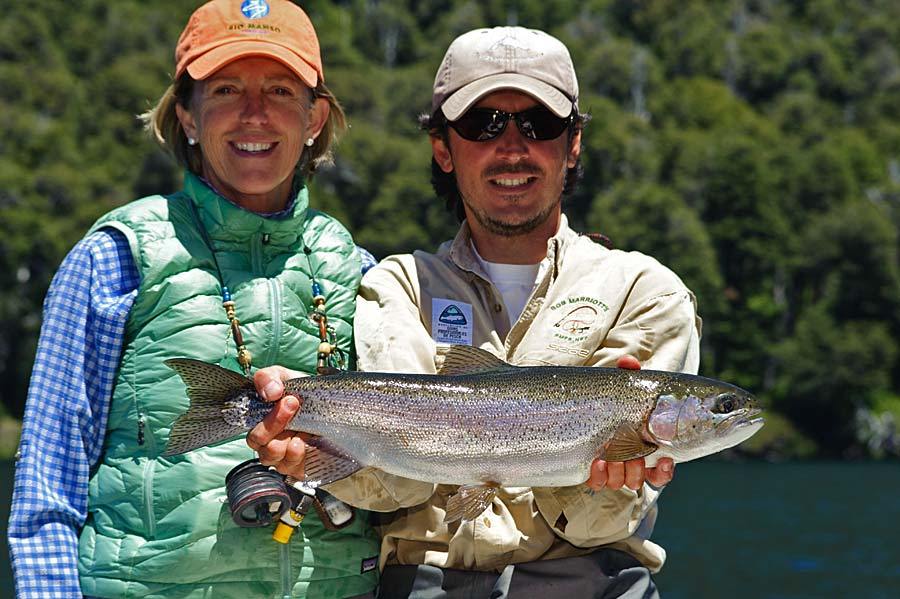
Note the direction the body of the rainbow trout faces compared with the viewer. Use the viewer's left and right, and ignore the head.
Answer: facing to the right of the viewer

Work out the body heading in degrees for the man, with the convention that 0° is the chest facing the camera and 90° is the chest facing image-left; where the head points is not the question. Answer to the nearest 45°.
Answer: approximately 0°

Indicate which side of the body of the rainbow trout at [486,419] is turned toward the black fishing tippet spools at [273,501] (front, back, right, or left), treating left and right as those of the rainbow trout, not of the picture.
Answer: back
